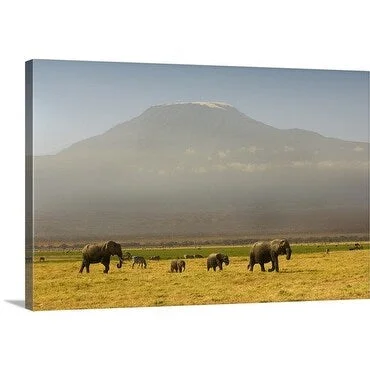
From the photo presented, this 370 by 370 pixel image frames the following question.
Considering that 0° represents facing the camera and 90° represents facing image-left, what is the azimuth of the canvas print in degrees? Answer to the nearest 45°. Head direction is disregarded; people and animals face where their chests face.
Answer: approximately 315°
